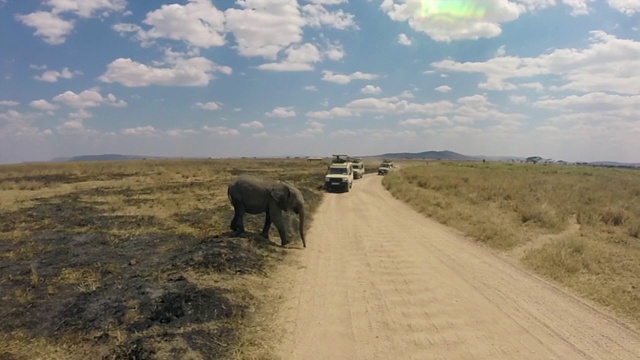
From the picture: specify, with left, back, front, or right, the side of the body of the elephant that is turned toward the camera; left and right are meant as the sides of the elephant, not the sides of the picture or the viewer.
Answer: right

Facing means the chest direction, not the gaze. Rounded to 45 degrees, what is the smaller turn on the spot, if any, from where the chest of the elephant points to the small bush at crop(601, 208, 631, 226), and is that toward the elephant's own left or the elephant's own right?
0° — it already faces it
